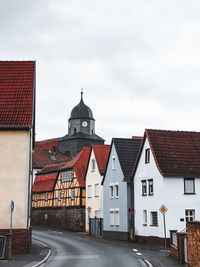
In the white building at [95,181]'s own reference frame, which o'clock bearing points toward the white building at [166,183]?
the white building at [166,183] is roughly at 10 o'clock from the white building at [95,181].

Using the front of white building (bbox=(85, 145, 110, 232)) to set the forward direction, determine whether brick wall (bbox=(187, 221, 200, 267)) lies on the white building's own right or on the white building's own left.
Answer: on the white building's own left

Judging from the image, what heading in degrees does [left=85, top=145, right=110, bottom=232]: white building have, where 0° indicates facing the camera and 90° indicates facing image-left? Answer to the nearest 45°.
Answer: approximately 45°

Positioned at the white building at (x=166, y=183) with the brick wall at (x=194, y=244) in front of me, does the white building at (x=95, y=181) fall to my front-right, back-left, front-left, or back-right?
back-right
